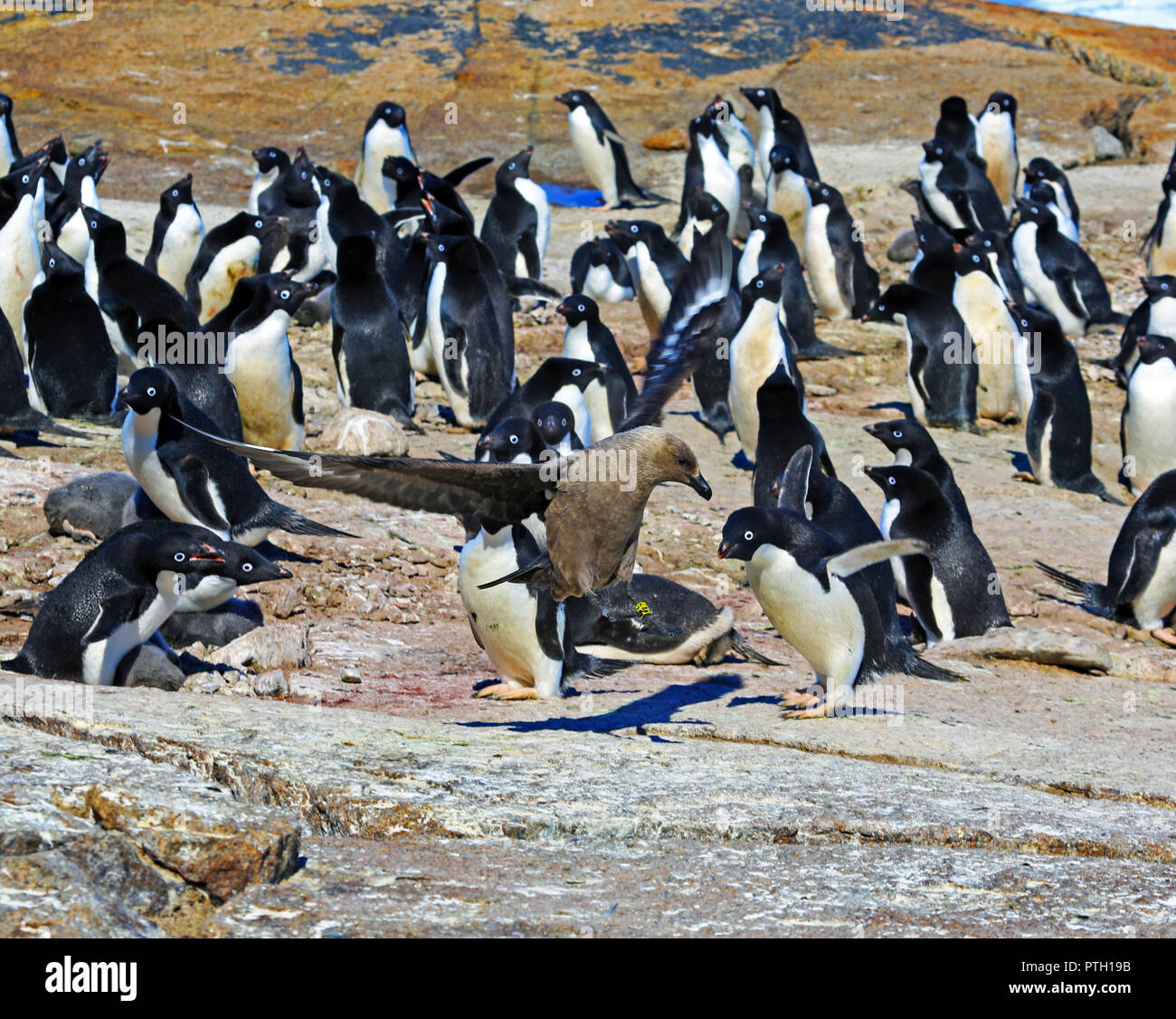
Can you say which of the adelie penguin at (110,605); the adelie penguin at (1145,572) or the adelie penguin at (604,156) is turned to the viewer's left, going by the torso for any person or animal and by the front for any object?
the adelie penguin at (604,156)

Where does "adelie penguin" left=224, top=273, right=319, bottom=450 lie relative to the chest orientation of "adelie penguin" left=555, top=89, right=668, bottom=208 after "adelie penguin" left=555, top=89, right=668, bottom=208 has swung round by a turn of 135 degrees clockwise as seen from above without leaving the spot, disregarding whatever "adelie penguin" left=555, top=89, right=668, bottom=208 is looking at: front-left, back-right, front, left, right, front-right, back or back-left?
back-right

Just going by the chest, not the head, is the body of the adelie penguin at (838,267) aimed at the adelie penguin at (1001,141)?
no

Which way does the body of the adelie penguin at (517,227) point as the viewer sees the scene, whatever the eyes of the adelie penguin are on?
to the viewer's right

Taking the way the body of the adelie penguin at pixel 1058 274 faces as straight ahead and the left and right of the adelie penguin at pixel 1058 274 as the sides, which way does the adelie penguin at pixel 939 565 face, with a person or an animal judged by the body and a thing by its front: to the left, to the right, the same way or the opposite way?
the same way

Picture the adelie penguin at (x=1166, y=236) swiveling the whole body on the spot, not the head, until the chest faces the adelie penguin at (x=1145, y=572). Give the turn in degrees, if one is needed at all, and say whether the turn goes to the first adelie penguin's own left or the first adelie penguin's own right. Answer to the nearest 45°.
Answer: approximately 45° to the first adelie penguin's own right

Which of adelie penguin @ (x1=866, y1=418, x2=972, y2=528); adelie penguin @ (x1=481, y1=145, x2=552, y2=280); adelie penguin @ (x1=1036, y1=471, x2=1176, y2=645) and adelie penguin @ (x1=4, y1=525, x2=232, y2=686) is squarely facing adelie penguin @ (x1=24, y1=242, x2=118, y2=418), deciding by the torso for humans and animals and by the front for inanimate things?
adelie penguin @ (x1=866, y1=418, x2=972, y2=528)

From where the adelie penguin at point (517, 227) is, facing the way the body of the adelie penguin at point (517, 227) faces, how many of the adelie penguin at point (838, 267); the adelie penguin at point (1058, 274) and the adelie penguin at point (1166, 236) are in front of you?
3

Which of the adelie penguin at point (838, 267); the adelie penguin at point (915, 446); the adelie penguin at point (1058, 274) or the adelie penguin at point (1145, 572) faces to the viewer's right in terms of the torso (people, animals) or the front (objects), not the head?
the adelie penguin at point (1145, 572)

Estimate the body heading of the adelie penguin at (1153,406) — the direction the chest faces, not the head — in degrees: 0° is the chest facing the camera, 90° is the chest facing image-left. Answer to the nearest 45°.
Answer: approximately 0°

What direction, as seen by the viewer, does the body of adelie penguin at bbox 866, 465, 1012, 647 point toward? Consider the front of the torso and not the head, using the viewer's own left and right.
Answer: facing to the left of the viewer

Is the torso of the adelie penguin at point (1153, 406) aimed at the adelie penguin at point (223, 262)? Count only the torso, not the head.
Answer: no

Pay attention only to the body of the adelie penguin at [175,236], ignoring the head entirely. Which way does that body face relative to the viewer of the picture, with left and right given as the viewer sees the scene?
facing the viewer and to the right of the viewer

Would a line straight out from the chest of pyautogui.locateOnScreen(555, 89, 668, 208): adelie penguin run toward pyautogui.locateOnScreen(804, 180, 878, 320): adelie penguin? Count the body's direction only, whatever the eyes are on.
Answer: no

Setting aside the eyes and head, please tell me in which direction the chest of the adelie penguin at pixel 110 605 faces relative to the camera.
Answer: to the viewer's right

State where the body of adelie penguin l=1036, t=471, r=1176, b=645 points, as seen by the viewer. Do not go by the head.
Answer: to the viewer's right
